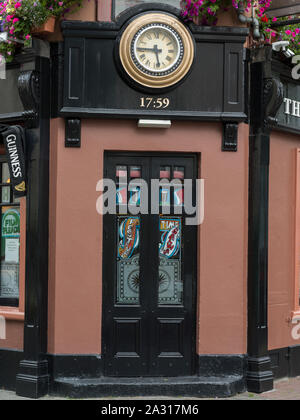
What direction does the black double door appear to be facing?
toward the camera
